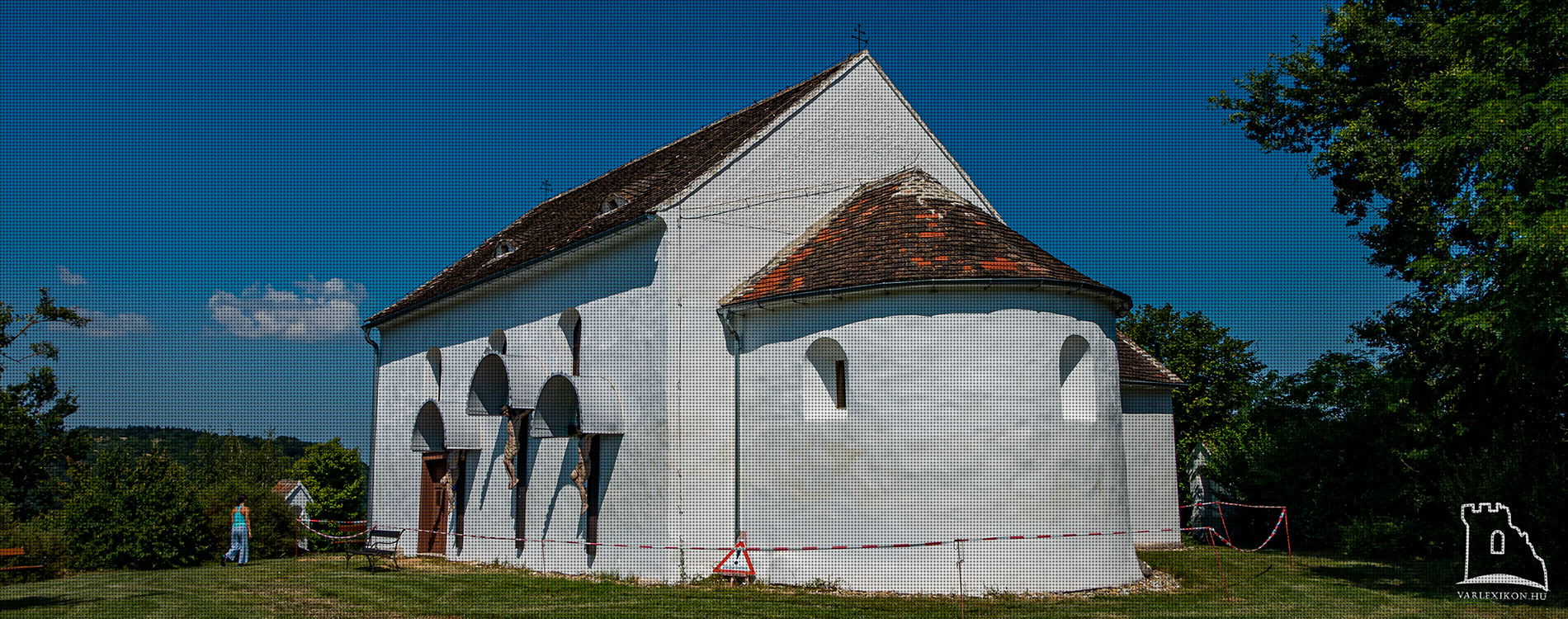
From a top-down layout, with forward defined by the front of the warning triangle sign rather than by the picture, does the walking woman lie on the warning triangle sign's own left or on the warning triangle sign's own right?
on the warning triangle sign's own right

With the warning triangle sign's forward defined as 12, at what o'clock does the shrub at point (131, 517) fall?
The shrub is roughly at 4 o'clock from the warning triangle sign.

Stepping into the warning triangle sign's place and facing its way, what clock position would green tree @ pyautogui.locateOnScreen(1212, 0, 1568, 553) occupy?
The green tree is roughly at 9 o'clock from the warning triangle sign.

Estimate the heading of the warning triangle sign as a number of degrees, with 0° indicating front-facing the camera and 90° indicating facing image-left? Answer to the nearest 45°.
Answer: approximately 0°

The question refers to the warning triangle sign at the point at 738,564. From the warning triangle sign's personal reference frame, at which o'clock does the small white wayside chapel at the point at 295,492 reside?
The small white wayside chapel is roughly at 5 o'clock from the warning triangle sign.

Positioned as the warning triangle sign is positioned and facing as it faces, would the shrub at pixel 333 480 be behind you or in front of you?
behind

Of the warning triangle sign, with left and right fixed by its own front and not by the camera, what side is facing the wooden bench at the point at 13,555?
right
